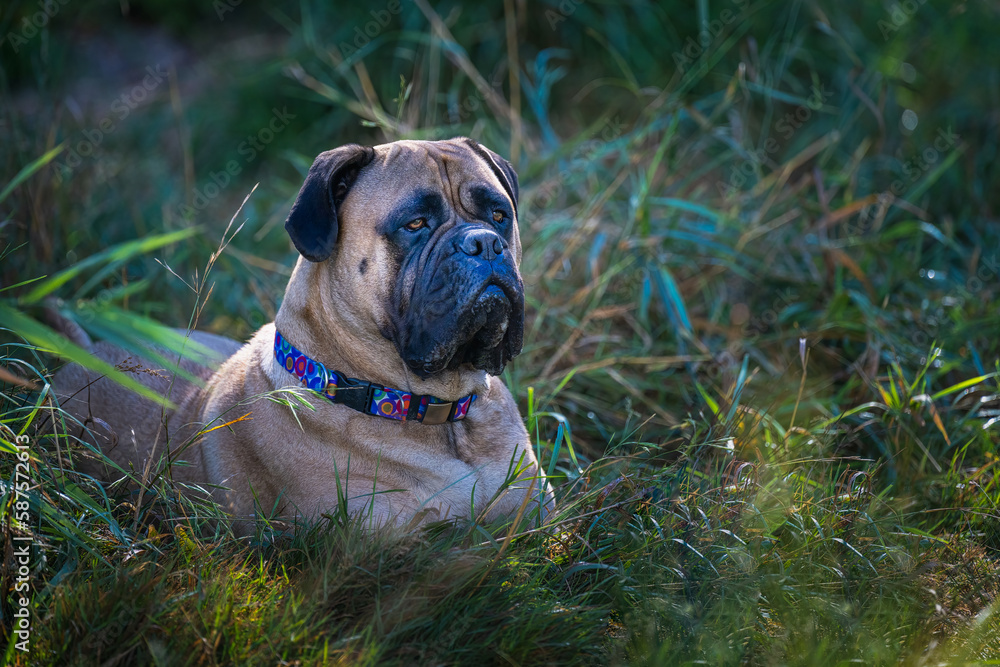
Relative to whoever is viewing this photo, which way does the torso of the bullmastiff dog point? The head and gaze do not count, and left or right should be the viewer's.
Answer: facing the viewer and to the right of the viewer
